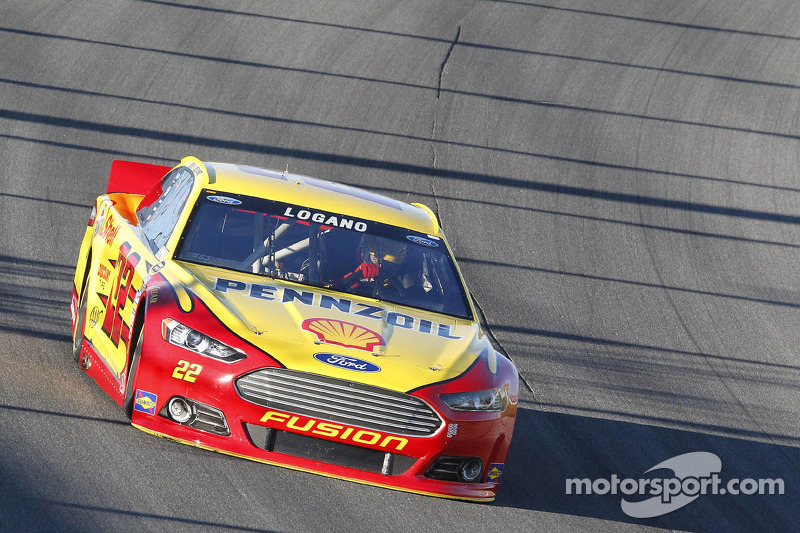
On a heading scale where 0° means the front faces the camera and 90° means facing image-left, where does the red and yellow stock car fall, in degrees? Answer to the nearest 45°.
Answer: approximately 0°
